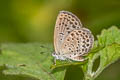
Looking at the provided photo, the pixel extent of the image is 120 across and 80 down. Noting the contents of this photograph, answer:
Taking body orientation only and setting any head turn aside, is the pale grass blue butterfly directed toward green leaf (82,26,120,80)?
no

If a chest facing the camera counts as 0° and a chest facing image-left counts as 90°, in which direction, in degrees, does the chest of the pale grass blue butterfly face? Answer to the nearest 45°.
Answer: approximately 90°
